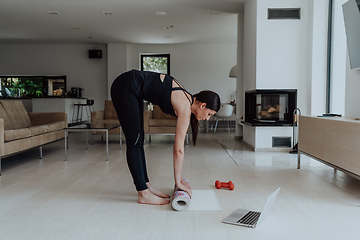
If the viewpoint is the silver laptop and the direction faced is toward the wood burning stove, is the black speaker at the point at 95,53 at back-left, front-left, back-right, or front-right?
front-left

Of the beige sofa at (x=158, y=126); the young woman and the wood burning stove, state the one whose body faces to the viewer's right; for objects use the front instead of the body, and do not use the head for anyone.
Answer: the young woman

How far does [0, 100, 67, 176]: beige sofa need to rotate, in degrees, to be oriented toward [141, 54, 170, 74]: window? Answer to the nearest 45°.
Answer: approximately 90° to its left

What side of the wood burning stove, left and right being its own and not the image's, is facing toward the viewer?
front

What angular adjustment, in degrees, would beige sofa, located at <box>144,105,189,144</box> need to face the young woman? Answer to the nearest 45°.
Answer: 0° — it already faces them

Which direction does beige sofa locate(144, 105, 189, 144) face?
toward the camera

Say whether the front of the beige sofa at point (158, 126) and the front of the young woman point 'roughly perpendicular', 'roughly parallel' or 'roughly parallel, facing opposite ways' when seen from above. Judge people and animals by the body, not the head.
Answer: roughly perpendicular

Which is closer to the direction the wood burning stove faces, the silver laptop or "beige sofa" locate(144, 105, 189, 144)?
the silver laptop

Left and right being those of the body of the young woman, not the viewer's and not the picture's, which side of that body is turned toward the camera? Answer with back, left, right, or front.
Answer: right

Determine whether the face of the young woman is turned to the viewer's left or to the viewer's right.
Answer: to the viewer's right

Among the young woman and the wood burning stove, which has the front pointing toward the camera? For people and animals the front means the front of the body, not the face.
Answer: the wood burning stove

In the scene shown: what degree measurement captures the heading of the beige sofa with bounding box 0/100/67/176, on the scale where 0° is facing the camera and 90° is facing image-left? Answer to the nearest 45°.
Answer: approximately 315°

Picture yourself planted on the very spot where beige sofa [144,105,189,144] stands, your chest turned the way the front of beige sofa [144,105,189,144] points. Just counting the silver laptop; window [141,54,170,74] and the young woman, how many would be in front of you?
2

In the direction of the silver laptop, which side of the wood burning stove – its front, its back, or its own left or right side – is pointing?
front

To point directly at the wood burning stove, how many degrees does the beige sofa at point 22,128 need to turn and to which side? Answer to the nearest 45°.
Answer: approximately 45° to its left

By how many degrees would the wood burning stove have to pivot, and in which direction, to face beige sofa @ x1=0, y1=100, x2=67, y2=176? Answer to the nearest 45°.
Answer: approximately 45° to its right

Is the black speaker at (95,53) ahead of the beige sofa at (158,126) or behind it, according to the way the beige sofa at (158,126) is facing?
behind

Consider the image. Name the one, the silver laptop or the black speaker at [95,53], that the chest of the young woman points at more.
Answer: the silver laptop

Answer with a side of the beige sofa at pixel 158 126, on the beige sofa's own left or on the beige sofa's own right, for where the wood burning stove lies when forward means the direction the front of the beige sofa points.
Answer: on the beige sofa's own left
